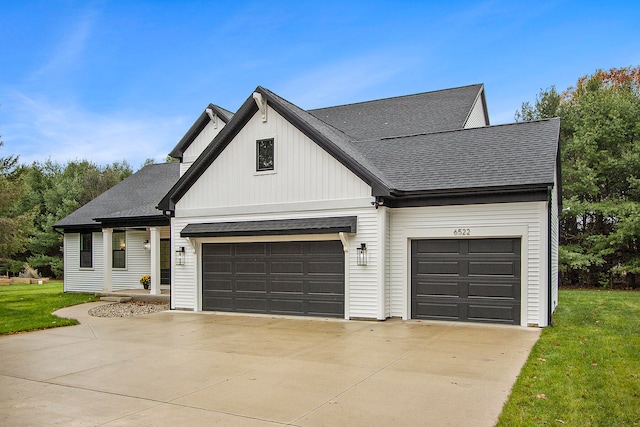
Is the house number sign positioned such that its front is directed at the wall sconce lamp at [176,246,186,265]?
no

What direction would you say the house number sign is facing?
toward the camera
